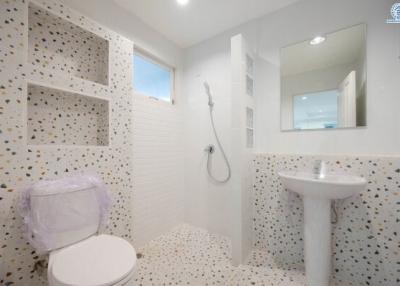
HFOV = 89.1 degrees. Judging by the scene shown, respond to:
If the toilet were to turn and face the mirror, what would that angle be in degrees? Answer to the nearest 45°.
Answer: approximately 45° to its left

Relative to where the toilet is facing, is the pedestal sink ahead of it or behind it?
ahead

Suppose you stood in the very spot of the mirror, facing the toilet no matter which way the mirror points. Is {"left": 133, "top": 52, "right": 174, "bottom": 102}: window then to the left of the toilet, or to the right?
right
